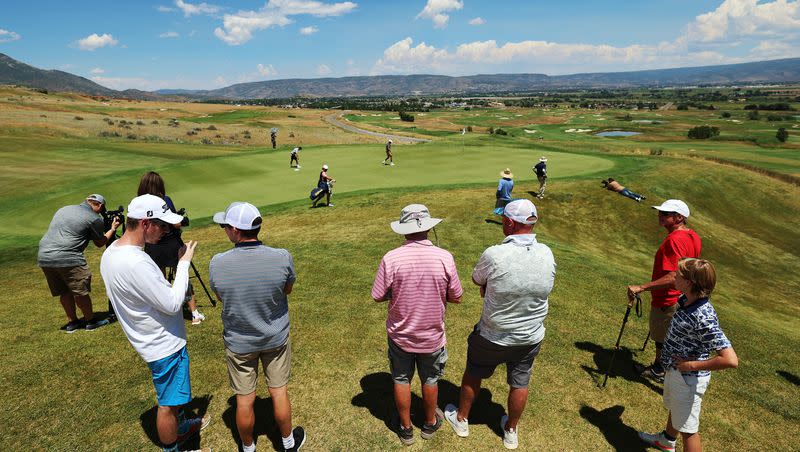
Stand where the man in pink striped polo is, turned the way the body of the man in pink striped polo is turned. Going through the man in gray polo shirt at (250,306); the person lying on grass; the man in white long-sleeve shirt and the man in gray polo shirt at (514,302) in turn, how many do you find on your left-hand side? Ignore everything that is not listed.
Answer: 2

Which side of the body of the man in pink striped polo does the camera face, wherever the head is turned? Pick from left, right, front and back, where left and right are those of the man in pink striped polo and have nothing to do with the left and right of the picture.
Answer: back

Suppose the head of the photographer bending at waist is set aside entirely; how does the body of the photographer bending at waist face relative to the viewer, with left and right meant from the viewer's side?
facing away from the viewer and to the right of the viewer

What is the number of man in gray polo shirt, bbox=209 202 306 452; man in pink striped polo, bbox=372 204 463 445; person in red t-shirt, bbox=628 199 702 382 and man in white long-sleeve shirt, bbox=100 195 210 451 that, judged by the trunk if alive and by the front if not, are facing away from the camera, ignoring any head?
2

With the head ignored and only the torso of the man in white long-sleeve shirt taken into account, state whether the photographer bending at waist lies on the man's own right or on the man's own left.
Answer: on the man's own left

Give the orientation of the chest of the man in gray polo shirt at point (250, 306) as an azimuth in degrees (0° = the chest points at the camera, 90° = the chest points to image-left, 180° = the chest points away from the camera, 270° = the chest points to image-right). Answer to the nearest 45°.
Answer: approximately 180°

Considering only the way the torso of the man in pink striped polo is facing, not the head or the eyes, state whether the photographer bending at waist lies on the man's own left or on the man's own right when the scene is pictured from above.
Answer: on the man's own left

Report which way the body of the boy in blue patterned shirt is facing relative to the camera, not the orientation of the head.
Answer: to the viewer's left

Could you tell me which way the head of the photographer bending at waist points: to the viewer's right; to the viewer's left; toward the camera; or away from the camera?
to the viewer's right

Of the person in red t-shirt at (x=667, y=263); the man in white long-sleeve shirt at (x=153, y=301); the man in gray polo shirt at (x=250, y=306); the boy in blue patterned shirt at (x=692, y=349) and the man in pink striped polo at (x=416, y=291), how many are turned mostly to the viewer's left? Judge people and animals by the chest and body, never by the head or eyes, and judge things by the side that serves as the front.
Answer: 2

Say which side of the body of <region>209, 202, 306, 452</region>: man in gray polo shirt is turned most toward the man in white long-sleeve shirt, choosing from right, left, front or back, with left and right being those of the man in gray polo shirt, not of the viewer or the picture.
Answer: left

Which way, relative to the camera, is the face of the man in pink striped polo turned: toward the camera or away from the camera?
away from the camera

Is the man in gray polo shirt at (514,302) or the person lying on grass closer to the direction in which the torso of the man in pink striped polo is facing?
the person lying on grass

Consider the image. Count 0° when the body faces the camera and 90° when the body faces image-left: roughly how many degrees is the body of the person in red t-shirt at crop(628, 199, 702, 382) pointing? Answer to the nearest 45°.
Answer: approximately 90°
